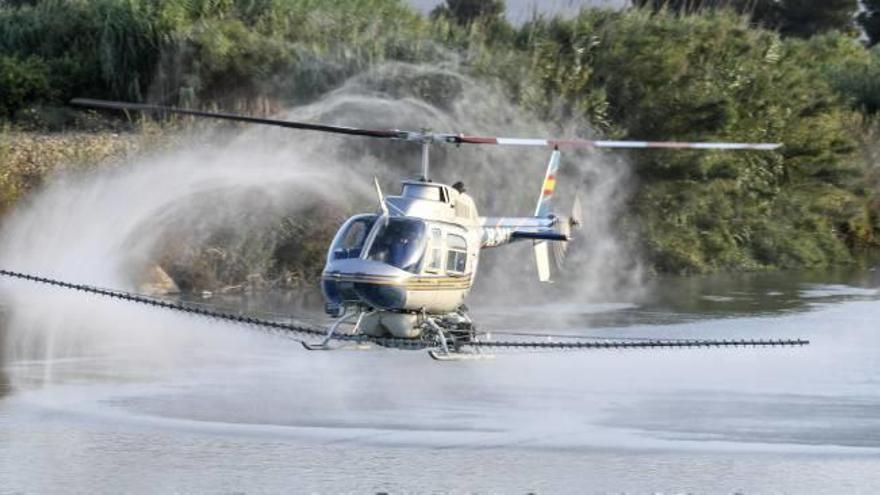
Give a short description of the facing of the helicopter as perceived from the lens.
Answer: facing the viewer and to the left of the viewer
